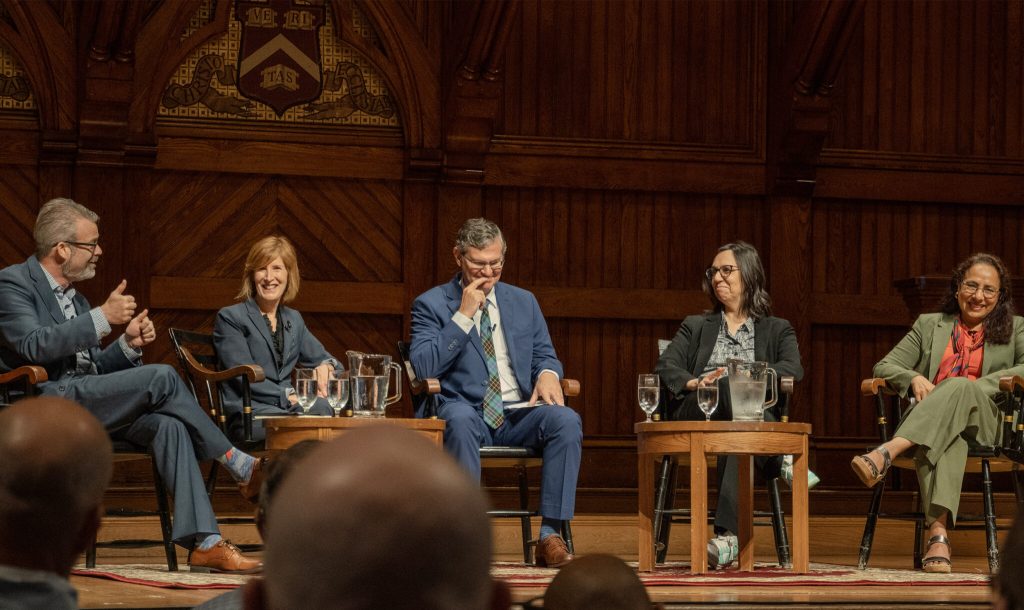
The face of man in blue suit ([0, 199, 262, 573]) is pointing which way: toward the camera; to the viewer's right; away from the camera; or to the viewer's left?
to the viewer's right

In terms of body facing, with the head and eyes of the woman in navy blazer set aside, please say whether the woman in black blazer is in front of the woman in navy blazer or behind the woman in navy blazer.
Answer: in front

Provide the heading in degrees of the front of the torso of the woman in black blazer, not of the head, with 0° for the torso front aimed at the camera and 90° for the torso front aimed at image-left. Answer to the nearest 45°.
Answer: approximately 0°

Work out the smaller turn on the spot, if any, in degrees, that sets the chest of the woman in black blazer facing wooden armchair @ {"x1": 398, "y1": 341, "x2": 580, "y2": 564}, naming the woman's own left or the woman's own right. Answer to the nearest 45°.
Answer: approximately 45° to the woman's own right

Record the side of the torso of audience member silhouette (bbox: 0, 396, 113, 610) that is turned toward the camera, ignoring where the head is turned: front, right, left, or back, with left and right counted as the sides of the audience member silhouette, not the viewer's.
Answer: back

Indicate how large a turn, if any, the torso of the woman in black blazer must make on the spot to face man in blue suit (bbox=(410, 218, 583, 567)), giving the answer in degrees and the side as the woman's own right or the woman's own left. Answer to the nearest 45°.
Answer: approximately 45° to the woman's own right

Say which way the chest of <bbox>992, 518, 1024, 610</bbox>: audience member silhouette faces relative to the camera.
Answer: away from the camera

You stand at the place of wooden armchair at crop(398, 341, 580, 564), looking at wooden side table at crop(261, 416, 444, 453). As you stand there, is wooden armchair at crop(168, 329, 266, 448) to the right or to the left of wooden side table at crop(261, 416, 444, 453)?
right

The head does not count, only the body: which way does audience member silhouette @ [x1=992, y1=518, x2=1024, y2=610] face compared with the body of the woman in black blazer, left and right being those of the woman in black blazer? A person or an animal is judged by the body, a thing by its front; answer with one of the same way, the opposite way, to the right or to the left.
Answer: the opposite way
